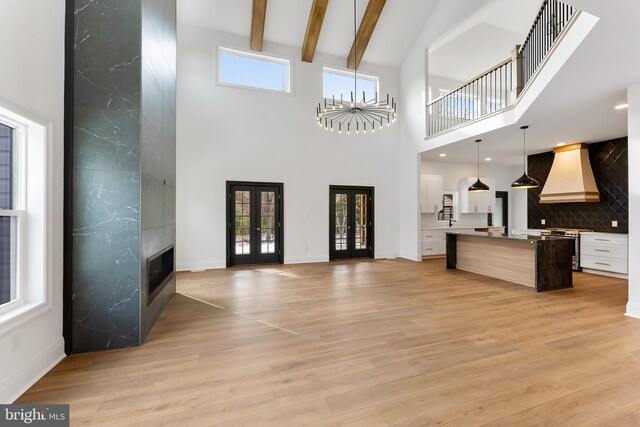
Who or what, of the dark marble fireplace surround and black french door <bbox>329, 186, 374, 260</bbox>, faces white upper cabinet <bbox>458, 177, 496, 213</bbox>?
the dark marble fireplace surround

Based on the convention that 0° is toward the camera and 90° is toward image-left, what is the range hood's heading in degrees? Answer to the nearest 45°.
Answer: approximately 45°

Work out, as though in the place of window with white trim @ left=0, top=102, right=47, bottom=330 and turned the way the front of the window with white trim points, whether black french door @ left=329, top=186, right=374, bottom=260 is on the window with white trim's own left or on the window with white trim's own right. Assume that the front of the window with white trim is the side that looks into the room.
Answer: on the window with white trim's own left

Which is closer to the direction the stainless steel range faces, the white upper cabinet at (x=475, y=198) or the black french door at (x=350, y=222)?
the black french door

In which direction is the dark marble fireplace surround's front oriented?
to the viewer's right

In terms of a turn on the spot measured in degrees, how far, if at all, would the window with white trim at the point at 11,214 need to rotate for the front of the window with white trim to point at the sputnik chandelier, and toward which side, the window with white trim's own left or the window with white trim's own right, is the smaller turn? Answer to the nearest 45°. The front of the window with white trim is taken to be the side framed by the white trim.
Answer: approximately 45° to the window with white trim's own left

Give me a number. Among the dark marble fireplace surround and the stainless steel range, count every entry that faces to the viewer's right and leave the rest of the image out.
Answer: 1
